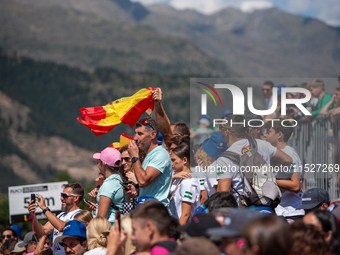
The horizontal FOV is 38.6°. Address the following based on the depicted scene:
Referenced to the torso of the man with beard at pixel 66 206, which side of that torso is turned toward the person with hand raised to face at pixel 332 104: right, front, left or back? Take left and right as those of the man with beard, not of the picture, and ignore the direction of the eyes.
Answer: back

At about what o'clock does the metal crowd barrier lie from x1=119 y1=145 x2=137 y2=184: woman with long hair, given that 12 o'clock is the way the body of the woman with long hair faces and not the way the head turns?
The metal crowd barrier is roughly at 7 o'clock from the woman with long hair.

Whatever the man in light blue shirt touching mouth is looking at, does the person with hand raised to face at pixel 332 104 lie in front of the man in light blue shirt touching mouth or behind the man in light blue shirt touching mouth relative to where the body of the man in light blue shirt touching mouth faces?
behind

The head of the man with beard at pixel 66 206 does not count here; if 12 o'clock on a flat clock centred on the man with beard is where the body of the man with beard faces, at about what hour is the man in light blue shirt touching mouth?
The man in light blue shirt touching mouth is roughly at 8 o'clock from the man with beard.

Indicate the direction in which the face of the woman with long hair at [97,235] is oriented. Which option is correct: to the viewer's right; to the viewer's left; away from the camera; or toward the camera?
away from the camera

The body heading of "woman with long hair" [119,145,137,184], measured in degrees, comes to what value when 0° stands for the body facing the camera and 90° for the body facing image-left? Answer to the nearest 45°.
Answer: approximately 45°

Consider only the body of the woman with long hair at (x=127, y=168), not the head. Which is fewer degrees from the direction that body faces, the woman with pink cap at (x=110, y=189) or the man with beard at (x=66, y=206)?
the woman with pink cap

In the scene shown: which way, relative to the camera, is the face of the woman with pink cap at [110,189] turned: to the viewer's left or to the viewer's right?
to the viewer's left

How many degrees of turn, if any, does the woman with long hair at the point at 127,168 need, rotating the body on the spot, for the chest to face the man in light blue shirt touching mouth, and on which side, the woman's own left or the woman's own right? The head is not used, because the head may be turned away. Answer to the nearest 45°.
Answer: approximately 45° to the woman's own left
